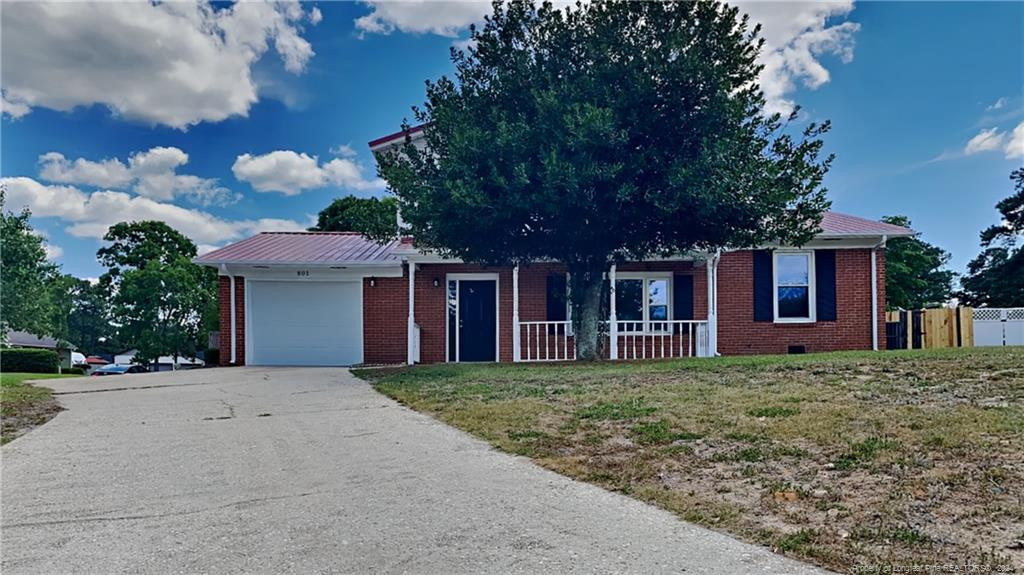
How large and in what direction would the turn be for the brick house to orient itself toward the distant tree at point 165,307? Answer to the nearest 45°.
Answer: approximately 135° to its right

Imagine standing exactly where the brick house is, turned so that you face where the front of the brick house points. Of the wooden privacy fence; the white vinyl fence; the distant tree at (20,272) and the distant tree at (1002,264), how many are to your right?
1

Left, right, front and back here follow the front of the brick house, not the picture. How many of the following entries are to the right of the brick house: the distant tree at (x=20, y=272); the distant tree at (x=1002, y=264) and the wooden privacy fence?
1

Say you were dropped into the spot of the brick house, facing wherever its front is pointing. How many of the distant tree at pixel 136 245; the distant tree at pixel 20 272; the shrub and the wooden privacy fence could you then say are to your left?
1

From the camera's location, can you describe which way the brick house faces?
facing the viewer

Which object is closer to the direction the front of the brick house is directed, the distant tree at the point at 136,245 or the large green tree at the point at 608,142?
the large green tree

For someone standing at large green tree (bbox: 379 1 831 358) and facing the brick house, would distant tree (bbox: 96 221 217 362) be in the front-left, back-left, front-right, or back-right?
front-left

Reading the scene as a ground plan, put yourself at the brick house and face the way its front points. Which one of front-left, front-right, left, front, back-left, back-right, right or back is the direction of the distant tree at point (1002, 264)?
back-left

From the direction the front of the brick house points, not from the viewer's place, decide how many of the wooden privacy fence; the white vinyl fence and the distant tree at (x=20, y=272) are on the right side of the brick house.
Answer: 1

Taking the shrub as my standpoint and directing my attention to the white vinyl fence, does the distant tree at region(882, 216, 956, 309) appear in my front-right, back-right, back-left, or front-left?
front-left

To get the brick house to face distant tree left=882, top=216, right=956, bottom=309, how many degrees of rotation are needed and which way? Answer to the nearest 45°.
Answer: approximately 135° to its left

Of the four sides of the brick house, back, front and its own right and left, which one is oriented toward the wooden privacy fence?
left

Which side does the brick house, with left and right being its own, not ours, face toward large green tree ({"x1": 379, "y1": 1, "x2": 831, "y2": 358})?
front

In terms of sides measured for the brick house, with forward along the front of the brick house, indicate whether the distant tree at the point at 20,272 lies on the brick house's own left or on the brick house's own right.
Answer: on the brick house's own right
